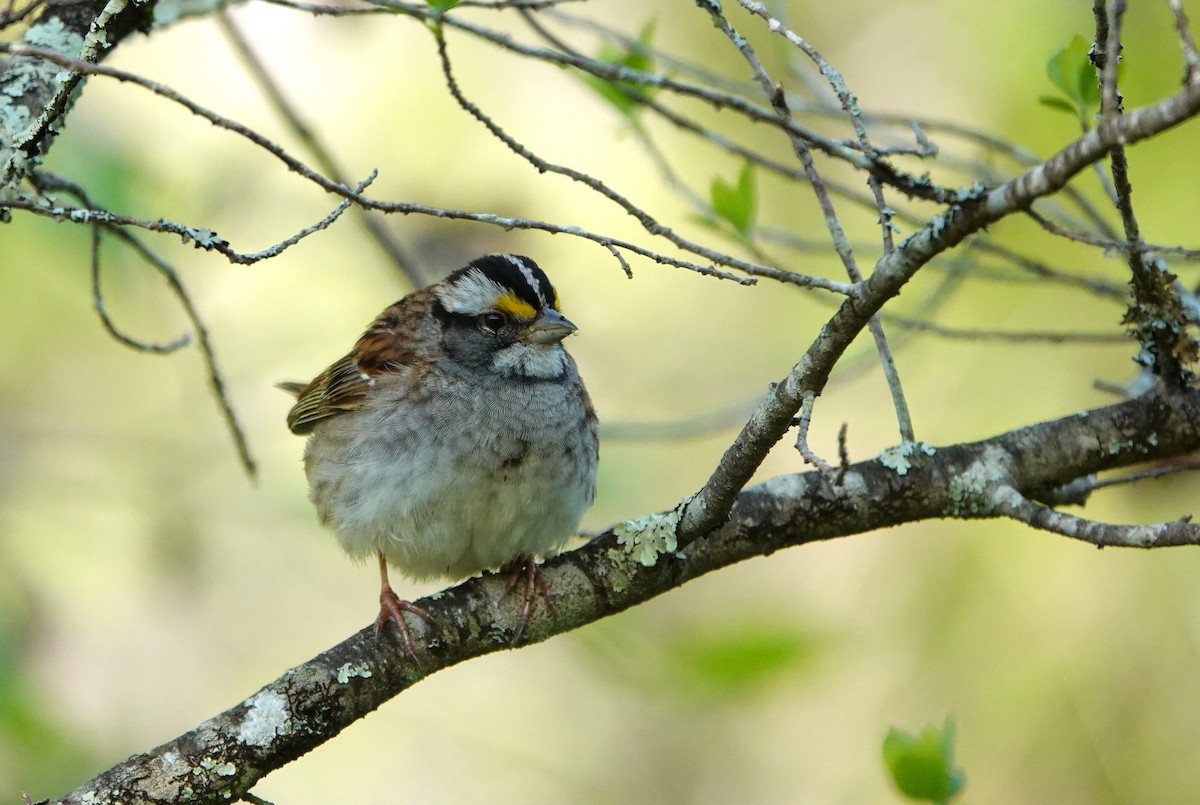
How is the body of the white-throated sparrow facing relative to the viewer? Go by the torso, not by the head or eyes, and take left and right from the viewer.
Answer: facing the viewer and to the right of the viewer

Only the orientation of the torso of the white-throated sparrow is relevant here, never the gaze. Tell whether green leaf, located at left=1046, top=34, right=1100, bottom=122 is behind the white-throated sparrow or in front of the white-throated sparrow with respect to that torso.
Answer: in front
